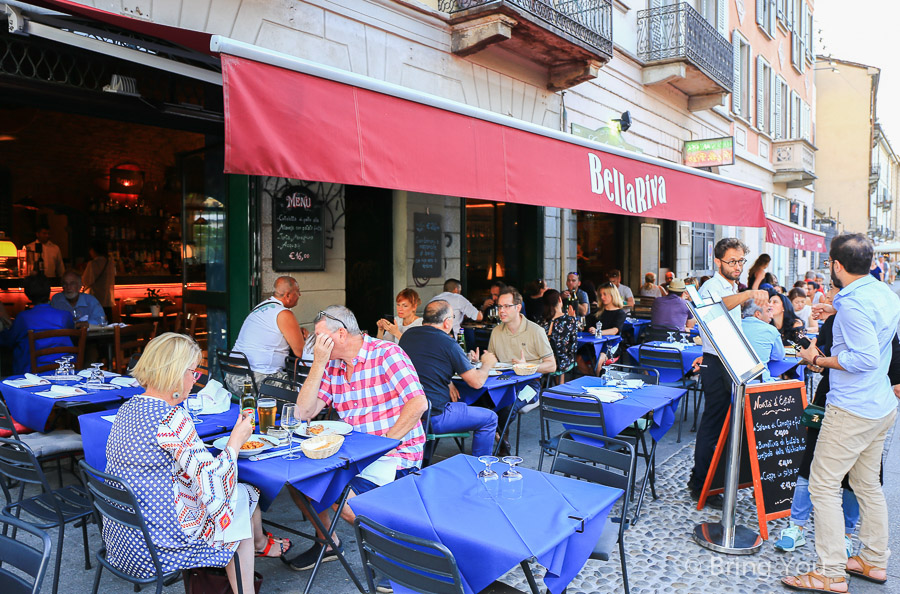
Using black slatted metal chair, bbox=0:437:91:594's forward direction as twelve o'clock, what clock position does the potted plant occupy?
The potted plant is roughly at 11 o'clock from the black slatted metal chair.

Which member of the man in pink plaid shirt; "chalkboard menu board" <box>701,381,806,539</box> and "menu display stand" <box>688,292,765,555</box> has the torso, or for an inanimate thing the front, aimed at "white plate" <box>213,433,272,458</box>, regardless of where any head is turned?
the man in pink plaid shirt

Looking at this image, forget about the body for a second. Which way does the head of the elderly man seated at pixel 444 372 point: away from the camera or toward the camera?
away from the camera

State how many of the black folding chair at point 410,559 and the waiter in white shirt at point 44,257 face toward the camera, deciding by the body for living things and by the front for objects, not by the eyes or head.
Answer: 1

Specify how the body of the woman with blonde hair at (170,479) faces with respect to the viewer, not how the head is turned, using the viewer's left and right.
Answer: facing away from the viewer and to the right of the viewer

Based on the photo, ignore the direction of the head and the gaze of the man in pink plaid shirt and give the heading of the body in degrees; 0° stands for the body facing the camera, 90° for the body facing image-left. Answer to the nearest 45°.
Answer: approximately 45°

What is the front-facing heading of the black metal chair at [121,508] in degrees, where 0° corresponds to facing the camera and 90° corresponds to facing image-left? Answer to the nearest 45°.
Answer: approximately 225°

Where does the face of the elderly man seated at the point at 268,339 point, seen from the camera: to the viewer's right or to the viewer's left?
to the viewer's right

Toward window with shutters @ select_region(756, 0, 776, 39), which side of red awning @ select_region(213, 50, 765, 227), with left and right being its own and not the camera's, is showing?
left
